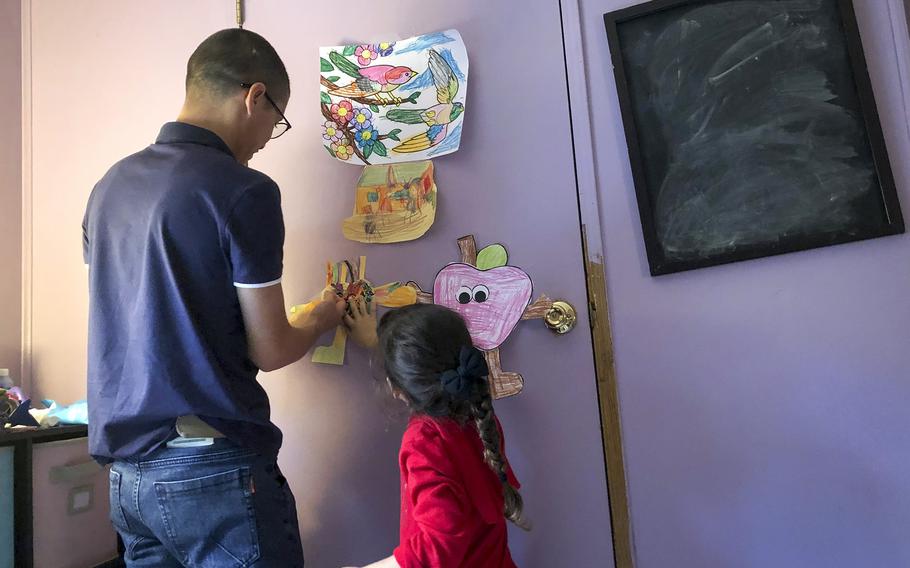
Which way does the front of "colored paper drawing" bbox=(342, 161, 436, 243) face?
toward the camera

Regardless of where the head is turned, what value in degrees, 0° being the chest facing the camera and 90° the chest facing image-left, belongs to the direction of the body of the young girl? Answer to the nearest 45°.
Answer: approximately 135°

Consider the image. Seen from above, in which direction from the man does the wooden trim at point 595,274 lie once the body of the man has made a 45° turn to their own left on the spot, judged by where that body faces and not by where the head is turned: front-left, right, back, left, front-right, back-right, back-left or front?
right

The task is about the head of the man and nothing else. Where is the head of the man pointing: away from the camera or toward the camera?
away from the camera

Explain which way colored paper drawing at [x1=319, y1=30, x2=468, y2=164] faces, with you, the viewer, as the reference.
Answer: facing the viewer

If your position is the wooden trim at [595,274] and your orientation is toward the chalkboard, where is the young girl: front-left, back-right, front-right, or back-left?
back-right

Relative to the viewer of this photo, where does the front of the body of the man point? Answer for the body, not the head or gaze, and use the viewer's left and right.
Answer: facing away from the viewer and to the right of the viewer

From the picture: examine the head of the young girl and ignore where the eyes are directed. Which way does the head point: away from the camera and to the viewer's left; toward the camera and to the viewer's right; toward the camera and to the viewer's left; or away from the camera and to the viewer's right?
away from the camera and to the viewer's left

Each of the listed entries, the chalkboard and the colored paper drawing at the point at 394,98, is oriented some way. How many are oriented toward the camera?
2

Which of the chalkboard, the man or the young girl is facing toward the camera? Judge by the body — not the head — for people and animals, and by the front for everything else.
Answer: the chalkboard
